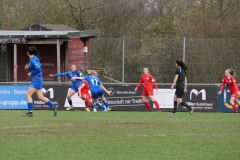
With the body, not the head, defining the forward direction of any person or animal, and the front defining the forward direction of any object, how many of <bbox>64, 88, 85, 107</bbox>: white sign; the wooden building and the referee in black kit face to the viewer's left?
1

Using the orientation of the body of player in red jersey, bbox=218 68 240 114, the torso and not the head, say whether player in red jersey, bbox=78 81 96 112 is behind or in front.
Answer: in front

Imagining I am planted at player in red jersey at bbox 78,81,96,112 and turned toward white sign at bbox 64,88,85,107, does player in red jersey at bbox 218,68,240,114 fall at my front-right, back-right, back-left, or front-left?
back-right

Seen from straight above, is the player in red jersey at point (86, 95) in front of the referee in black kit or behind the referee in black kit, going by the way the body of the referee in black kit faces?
in front

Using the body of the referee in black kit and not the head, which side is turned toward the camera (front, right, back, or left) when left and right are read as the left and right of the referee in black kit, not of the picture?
left

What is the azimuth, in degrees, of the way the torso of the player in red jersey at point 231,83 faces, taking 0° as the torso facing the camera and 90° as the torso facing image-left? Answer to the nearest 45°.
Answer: approximately 45°

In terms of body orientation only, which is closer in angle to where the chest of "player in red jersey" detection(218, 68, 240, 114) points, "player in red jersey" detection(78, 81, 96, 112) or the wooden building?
the player in red jersey

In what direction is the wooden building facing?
toward the camera

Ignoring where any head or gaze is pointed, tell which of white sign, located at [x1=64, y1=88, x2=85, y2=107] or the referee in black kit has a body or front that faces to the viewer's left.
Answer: the referee in black kit

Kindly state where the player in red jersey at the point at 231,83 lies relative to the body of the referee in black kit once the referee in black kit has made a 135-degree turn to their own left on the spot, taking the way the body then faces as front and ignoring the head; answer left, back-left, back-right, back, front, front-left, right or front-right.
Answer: left

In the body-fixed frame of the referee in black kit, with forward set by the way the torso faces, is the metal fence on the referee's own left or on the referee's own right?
on the referee's own right

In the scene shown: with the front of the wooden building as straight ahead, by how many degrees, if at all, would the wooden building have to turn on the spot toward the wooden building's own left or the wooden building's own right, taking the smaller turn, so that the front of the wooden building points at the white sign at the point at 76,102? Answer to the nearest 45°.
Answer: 0° — it already faces it

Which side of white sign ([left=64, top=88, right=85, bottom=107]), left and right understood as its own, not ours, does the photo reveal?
front
